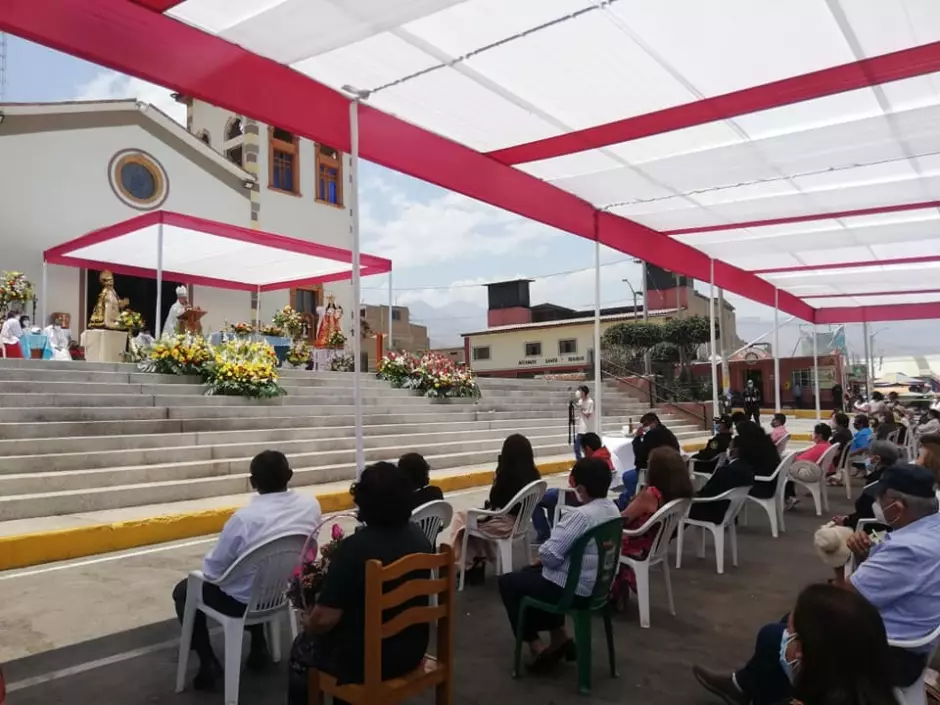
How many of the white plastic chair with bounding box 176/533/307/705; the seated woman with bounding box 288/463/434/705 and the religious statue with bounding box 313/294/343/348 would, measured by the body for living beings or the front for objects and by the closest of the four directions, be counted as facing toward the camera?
1

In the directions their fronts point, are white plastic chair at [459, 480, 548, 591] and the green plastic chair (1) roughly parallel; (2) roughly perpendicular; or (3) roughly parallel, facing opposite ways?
roughly parallel

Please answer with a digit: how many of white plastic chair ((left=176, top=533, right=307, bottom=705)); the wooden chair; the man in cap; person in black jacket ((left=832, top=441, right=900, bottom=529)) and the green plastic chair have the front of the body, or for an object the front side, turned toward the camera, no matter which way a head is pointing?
0

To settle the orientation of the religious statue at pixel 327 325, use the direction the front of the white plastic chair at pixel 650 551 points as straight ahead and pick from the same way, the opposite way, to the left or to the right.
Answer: the opposite way

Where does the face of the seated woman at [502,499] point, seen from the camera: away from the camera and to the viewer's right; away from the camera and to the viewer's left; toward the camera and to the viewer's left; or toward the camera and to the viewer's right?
away from the camera and to the viewer's left

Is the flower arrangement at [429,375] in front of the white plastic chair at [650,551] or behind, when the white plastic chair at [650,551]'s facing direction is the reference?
in front

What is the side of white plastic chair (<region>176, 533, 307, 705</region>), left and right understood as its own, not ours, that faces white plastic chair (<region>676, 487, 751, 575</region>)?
right

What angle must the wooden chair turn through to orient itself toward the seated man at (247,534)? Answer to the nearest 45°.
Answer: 0° — it already faces them

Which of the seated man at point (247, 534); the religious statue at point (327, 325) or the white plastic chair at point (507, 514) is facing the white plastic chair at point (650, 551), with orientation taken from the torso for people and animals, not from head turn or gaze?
the religious statue

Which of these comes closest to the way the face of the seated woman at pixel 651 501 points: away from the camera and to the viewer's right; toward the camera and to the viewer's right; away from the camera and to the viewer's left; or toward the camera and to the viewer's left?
away from the camera and to the viewer's left

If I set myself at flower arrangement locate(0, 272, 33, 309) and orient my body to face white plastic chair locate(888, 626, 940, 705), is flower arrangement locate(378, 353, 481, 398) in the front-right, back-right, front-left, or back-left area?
front-left

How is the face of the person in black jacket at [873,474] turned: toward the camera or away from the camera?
away from the camera

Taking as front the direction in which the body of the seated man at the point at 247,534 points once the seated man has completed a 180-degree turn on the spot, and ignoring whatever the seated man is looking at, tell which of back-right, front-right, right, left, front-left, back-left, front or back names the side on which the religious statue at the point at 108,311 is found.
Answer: back-left

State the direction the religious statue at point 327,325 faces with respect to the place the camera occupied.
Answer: facing the viewer

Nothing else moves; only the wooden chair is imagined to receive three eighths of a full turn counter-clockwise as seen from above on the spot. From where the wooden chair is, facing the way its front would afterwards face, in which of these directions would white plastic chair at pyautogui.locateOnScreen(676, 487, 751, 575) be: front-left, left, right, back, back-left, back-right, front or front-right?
back-left

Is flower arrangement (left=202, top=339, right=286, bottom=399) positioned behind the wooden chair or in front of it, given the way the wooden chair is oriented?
in front

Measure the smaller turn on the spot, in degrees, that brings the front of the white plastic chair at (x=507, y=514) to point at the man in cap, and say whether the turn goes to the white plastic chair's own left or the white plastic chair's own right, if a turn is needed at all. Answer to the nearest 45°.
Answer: approximately 180°

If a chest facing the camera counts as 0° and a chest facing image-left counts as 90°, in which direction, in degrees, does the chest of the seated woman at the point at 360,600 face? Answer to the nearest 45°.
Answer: approximately 135°

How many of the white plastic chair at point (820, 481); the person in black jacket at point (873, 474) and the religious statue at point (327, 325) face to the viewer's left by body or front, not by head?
2

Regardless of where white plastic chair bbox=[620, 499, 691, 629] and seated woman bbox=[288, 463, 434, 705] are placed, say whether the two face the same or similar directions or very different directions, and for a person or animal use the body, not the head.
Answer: same or similar directions

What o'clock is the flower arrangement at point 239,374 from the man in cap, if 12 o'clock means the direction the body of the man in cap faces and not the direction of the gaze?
The flower arrangement is roughly at 1 o'clock from the man in cap.
